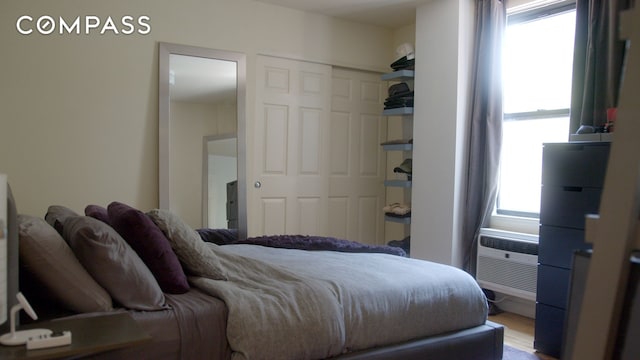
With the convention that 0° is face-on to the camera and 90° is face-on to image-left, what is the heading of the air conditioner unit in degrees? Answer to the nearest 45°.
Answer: approximately 45°

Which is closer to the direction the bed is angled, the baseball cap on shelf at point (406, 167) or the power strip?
the baseball cap on shelf

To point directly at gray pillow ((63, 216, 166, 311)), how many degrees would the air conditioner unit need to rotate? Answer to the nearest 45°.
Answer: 0° — it already faces it

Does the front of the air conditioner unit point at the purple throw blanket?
yes

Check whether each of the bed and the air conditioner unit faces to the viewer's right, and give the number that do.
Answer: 1

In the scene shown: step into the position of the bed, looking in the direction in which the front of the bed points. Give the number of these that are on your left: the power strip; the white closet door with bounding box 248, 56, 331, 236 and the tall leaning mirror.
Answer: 2

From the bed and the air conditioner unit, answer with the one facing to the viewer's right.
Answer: the bed

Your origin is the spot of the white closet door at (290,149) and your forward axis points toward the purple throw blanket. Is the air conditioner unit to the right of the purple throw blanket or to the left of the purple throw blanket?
left

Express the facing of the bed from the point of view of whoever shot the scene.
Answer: facing to the right of the viewer

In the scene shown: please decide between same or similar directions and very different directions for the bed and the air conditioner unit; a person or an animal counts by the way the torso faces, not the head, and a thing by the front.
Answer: very different directions
